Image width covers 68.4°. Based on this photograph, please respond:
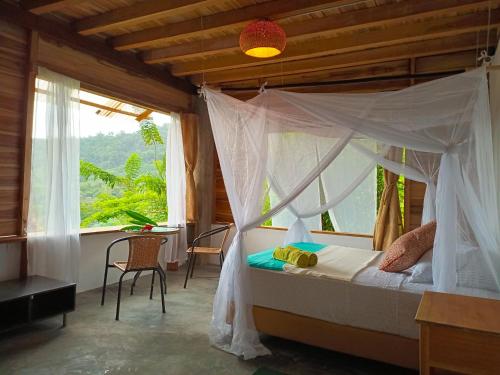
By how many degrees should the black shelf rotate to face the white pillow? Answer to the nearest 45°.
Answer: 0° — it already faces it

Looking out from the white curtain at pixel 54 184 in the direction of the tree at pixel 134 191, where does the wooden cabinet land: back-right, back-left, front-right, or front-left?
back-right

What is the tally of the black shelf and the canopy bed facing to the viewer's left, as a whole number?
1

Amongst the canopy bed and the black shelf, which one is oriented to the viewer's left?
the canopy bed

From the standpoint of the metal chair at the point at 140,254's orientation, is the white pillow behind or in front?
behind

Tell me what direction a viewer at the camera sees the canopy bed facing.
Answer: facing to the left of the viewer

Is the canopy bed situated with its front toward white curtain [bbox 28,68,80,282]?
yes

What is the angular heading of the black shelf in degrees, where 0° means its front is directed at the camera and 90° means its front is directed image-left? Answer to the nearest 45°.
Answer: approximately 315°
